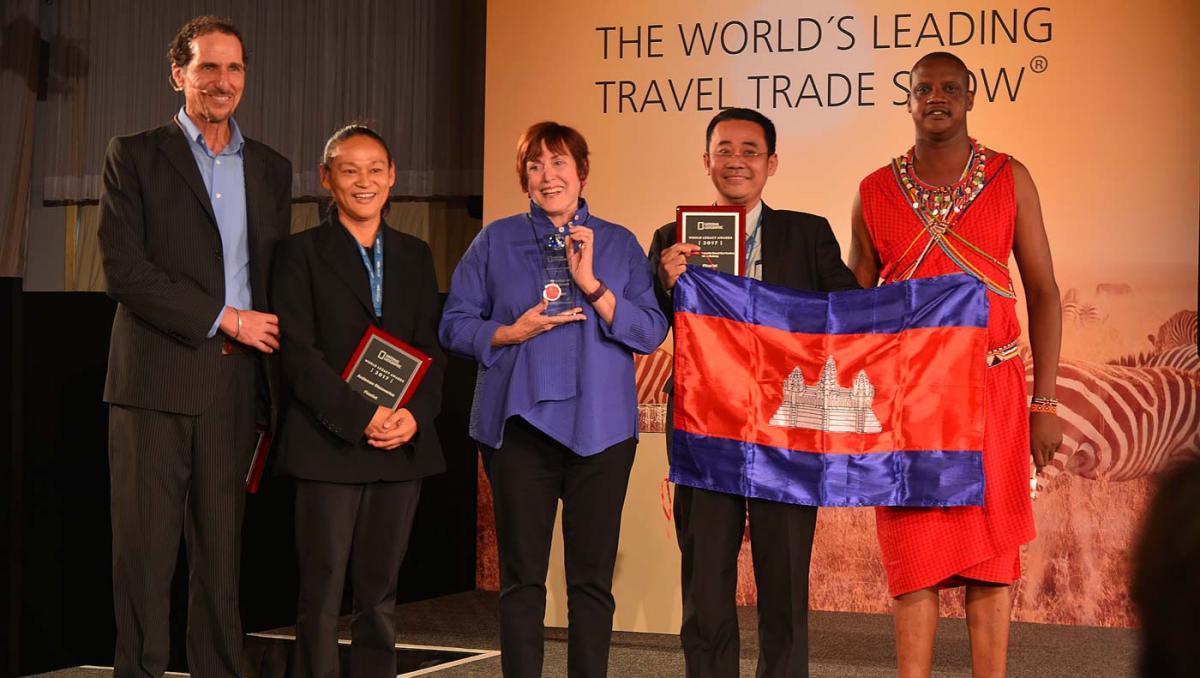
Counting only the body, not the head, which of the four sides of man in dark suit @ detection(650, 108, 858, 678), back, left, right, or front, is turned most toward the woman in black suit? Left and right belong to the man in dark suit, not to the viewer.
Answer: right

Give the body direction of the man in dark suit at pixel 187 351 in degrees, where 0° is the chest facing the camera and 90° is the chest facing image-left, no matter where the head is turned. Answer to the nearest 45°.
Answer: approximately 315°

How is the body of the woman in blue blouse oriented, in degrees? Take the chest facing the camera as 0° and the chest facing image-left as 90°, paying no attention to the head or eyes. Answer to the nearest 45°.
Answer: approximately 0°

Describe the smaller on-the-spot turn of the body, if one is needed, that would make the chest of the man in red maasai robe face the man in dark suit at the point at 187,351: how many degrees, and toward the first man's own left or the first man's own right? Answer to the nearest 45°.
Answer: approximately 90° to the first man's own right

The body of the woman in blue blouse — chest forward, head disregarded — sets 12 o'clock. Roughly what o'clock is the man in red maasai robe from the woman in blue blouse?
The man in red maasai robe is roughly at 9 o'clock from the woman in blue blouse.

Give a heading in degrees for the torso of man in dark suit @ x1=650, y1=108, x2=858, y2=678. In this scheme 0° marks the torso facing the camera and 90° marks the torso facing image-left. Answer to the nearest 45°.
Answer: approximately 0°

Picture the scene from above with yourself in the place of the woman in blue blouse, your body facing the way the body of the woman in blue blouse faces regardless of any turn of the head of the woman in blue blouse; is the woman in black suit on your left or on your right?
on your right

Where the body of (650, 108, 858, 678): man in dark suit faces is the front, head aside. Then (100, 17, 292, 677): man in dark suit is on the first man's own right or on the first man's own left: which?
on the first man's own right
